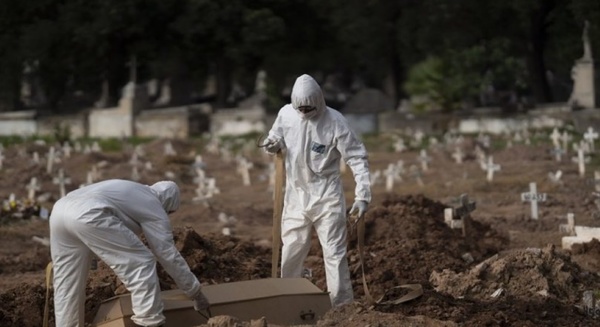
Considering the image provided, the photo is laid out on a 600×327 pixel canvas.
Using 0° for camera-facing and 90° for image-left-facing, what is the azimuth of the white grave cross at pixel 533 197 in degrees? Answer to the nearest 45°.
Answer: approximately 0°

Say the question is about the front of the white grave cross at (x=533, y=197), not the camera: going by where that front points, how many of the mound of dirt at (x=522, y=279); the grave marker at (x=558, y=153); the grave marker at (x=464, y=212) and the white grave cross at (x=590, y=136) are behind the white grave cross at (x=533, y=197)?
2

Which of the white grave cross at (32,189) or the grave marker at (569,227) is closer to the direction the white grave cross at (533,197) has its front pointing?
the grave marker

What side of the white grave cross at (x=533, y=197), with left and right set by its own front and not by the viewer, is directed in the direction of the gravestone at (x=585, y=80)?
back

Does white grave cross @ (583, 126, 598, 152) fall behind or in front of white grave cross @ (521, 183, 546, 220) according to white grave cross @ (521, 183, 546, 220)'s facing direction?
behind

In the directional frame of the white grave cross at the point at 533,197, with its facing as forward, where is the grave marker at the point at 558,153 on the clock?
The grave marker is roughly at 6 o'clock from the white grave cross.

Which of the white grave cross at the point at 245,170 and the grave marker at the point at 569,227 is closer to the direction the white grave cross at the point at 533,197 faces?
the grave marker

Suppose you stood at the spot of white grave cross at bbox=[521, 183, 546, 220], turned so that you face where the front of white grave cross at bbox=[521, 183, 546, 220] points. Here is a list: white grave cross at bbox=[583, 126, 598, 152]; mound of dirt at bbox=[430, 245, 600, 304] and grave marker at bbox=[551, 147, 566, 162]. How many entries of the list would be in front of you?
1

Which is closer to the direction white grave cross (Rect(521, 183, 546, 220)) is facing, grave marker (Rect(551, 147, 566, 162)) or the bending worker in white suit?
the bending worker in white suit

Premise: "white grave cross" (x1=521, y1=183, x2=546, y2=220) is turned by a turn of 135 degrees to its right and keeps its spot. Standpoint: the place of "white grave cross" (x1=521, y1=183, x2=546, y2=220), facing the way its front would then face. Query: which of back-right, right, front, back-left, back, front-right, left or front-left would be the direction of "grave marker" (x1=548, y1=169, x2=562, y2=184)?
front-right
